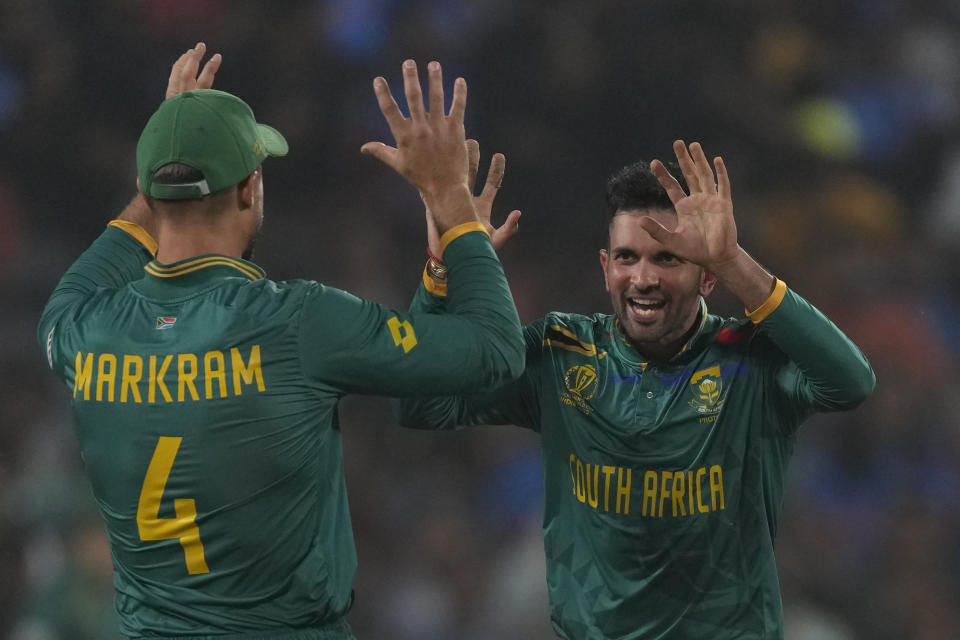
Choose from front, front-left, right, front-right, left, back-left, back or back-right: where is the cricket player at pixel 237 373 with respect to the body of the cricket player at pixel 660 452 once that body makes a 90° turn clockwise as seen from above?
front-left

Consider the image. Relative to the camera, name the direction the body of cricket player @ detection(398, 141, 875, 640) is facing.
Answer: toward the camera

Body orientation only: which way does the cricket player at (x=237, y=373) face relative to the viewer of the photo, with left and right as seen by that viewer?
facing away from the viewer and to the right of the viewer

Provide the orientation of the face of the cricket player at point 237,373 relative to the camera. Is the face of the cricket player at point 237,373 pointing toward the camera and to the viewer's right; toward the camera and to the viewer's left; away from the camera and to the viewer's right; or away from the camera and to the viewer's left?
away from the camera and to the viewer's right

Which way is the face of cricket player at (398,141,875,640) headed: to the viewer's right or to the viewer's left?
to the viewer's left
